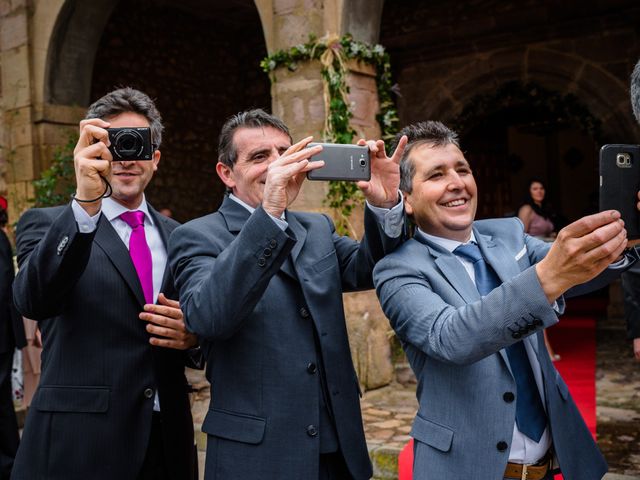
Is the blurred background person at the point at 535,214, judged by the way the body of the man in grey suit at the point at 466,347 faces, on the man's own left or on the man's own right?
on the man's own left

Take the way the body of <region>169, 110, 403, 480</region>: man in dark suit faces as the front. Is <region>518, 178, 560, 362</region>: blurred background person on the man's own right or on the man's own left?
on the man's own left

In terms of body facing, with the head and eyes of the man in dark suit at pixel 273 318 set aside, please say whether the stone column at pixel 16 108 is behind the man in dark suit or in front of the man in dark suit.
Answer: behind
